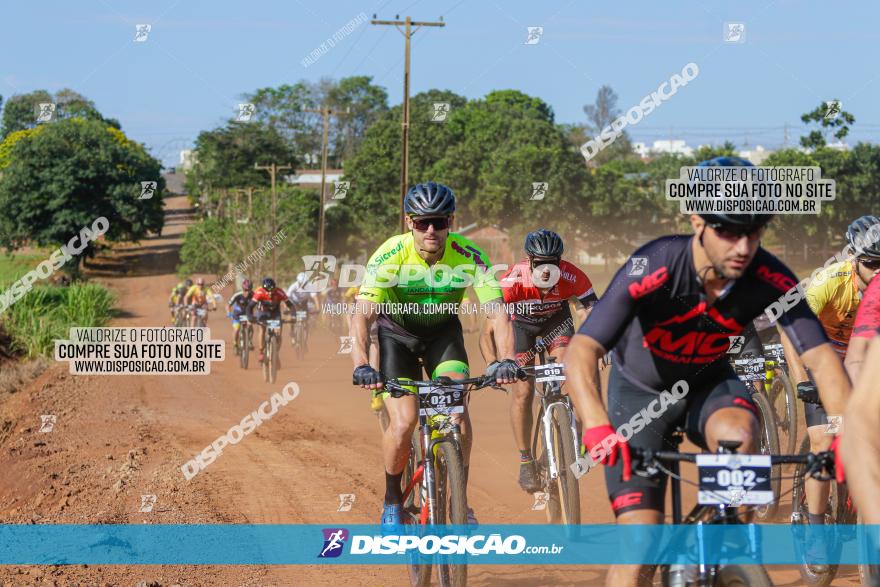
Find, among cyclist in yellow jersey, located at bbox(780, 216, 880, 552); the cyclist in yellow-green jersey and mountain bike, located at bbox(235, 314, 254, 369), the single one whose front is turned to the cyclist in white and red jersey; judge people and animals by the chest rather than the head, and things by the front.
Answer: the mountain bike

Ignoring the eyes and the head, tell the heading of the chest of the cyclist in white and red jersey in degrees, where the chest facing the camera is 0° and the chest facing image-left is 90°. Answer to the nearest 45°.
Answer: approximately 0°

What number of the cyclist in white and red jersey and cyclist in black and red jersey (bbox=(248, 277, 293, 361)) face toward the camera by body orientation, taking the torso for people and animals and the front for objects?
2

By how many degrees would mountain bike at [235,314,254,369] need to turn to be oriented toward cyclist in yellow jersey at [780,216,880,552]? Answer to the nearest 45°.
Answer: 0° — it already faces them

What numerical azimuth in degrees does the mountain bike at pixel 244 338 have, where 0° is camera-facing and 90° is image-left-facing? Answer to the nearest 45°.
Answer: approximately 0°
